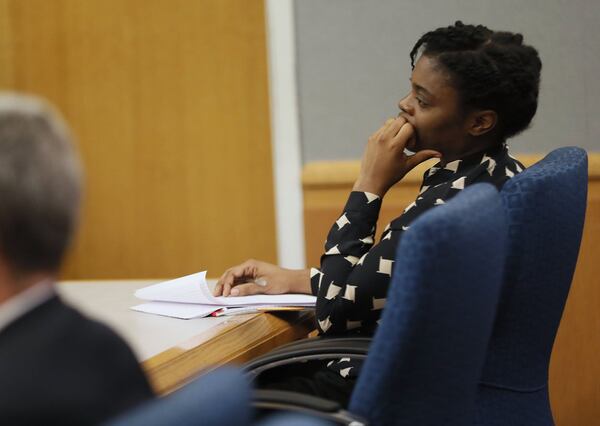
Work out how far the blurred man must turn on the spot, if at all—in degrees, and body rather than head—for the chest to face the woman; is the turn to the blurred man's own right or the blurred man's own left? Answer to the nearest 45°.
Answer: approximately 90° to the blurred man's own right

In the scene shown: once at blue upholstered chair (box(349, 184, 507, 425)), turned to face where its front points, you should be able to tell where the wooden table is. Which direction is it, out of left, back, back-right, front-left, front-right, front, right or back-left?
front

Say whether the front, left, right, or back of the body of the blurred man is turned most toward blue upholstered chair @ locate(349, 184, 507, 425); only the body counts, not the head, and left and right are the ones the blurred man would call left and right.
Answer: right

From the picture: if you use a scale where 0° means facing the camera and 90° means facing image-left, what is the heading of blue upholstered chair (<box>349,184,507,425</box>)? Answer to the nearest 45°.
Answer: approximately 135°

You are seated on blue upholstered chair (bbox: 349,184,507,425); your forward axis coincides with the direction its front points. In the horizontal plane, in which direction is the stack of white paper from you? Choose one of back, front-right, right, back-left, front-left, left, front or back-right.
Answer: front

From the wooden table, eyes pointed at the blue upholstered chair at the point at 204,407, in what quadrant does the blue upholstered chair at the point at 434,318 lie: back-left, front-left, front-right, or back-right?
front-left

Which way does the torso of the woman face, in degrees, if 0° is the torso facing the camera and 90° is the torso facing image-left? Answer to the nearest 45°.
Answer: approximately 90°

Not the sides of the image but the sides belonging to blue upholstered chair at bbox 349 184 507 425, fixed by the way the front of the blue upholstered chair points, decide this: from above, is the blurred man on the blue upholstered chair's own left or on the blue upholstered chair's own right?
on the blue upholstered chair's own left

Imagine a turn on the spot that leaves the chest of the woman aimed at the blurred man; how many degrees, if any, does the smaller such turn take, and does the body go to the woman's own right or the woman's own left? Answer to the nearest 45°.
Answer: approximately 90° to the woman's own left

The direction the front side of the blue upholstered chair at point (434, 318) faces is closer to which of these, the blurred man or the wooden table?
the wooden table

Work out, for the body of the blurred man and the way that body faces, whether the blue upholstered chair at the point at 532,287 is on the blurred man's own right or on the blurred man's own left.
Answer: on the blurred man's own right

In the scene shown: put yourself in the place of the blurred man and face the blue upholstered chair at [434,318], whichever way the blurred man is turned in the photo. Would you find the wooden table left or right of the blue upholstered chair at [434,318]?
left

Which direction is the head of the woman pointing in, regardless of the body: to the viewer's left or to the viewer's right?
to the viewer's left
